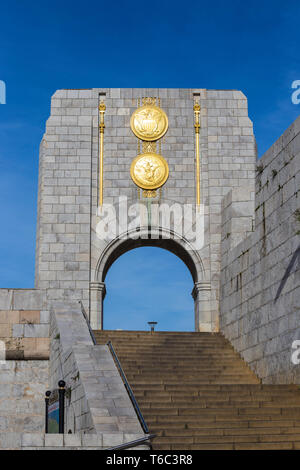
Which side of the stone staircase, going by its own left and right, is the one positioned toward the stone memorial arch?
back

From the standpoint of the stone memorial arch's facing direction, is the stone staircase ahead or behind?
ahead

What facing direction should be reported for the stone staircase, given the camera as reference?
facing the viewer

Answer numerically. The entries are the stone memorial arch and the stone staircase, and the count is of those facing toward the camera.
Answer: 2

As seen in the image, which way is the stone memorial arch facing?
toward the camera

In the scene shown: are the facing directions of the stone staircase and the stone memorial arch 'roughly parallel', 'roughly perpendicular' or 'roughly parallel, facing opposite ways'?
roughly parallel
